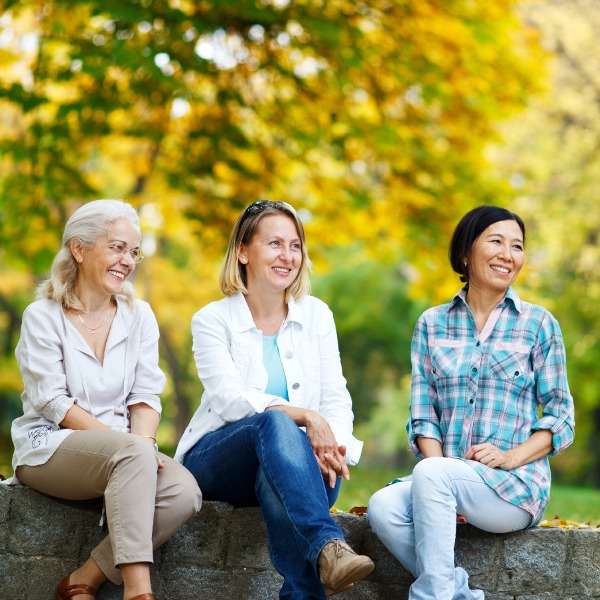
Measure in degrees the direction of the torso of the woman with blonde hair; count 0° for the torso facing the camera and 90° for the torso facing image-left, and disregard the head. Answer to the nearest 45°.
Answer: approximately 315°

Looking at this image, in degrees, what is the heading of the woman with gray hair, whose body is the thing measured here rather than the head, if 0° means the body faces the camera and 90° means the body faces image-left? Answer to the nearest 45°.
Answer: approximately 315°

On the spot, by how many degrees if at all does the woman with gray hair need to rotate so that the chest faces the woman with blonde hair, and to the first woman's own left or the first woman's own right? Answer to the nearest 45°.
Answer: approximately 45° to the first woman's own left

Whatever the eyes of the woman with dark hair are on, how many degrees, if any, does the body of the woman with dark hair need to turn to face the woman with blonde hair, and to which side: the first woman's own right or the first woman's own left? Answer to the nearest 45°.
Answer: approximately 45° to the first woman's own right
